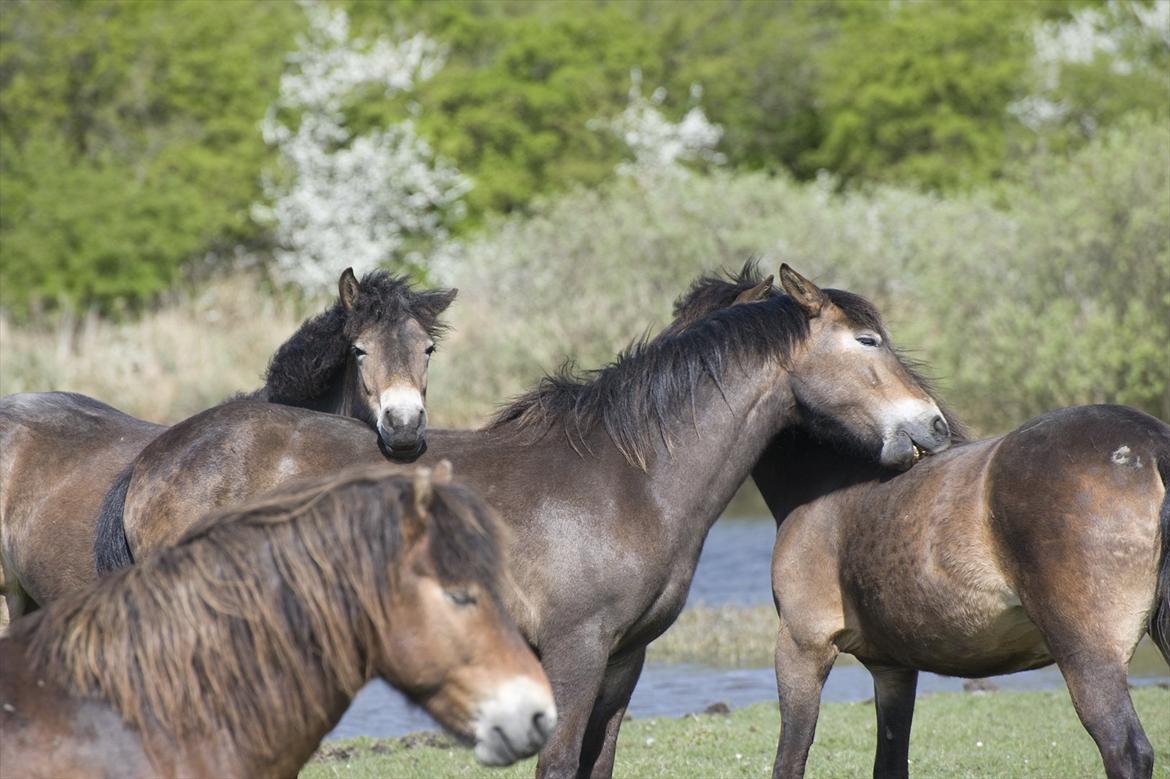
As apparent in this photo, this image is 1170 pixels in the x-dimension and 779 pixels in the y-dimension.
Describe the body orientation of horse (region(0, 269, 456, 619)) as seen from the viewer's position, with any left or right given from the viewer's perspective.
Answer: facing to the right of the viewer

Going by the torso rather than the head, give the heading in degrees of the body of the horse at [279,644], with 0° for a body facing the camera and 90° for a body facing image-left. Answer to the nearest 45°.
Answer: approximately 270°

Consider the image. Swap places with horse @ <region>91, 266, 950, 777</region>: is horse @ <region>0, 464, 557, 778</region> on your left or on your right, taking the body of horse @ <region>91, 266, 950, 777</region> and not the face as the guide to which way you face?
on your right

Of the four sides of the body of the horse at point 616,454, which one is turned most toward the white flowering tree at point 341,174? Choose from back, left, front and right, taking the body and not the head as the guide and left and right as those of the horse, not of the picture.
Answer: left

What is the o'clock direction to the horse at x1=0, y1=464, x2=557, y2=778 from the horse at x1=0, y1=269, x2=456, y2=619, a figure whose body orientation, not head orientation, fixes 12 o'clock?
the horse at x1=0, y1=464, x2=557, y2=778 is roughly at 3 o'clock from the horse at x1=0, y1=269, x2=456, y2=619.

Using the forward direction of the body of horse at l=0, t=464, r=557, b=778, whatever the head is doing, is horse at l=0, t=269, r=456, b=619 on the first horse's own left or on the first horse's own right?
on the first horse's own left

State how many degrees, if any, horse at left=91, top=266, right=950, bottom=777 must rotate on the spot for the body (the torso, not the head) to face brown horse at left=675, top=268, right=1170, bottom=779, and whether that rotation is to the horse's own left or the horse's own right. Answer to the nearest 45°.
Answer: approximately 45° to the horse's own right

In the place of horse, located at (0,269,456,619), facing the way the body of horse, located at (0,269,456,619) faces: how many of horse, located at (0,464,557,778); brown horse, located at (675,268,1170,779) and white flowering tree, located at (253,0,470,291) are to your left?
1

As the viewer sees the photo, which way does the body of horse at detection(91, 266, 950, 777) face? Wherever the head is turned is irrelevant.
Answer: to the viewer's right
